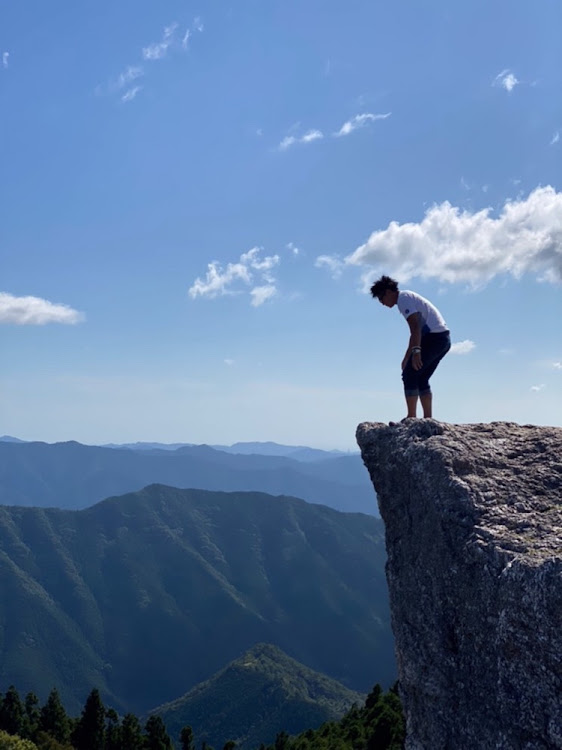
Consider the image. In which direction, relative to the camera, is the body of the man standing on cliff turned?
to the viewer's left
